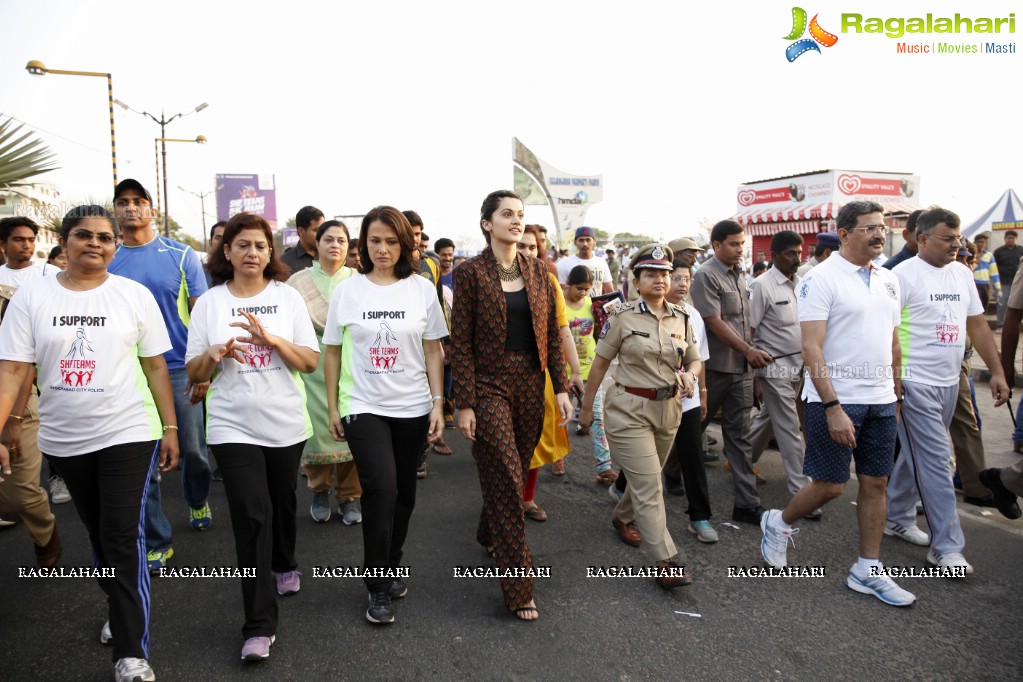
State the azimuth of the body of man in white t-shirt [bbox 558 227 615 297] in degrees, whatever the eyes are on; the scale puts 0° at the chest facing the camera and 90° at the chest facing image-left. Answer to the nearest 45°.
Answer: approximately 0°

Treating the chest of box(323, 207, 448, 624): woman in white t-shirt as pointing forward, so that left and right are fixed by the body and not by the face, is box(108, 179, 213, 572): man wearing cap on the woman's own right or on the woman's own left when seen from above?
on the woman's own right

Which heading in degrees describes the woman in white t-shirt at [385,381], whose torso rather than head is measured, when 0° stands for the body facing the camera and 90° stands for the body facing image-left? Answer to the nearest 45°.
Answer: approximately 0°

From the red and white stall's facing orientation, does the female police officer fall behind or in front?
in front

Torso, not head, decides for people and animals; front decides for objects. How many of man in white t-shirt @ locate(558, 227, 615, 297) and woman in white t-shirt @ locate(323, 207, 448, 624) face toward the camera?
2

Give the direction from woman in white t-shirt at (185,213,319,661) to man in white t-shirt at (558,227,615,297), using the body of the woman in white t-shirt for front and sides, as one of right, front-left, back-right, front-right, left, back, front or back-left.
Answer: back-left

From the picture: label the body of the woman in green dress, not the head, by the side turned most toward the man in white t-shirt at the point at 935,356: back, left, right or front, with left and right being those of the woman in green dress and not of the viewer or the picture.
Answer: left

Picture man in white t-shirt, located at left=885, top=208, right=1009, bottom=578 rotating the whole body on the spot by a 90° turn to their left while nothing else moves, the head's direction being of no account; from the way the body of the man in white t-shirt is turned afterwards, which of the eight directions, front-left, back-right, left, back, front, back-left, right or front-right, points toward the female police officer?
back

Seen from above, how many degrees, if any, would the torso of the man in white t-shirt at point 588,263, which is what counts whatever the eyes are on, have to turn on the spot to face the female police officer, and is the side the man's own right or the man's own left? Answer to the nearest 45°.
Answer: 0° — they already face them
